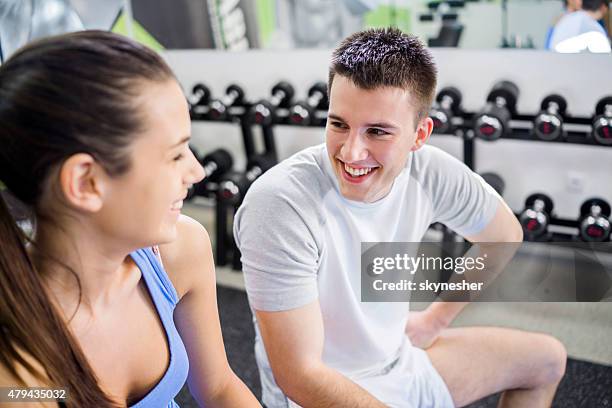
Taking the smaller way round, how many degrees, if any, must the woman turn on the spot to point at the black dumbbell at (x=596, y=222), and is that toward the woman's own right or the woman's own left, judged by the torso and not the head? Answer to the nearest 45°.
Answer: approximately 90° to the woman's own left

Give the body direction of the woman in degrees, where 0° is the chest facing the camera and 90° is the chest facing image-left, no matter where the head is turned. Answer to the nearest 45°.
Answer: approximately 315°
